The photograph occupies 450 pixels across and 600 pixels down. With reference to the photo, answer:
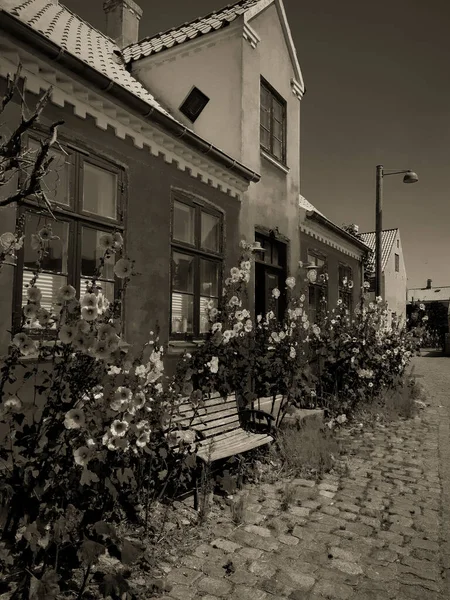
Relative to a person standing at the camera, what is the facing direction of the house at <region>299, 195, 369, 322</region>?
facing the viewer and to the right of the viewer

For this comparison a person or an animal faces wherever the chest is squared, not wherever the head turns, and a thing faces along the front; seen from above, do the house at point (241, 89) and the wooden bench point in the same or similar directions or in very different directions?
same or similar directions

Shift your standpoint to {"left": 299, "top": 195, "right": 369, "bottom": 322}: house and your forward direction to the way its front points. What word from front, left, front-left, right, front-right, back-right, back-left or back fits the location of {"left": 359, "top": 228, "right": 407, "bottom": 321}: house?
back-left

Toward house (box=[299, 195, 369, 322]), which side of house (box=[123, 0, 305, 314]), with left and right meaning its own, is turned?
left

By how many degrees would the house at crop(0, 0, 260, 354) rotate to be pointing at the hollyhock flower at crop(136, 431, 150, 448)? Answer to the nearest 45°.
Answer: approximately 45° to its right

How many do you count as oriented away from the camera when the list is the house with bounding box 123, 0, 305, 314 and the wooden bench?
0

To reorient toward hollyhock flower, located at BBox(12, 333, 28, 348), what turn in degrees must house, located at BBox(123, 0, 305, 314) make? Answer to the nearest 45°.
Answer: approximately 45° to its right

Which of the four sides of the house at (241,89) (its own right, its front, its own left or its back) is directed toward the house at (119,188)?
right
